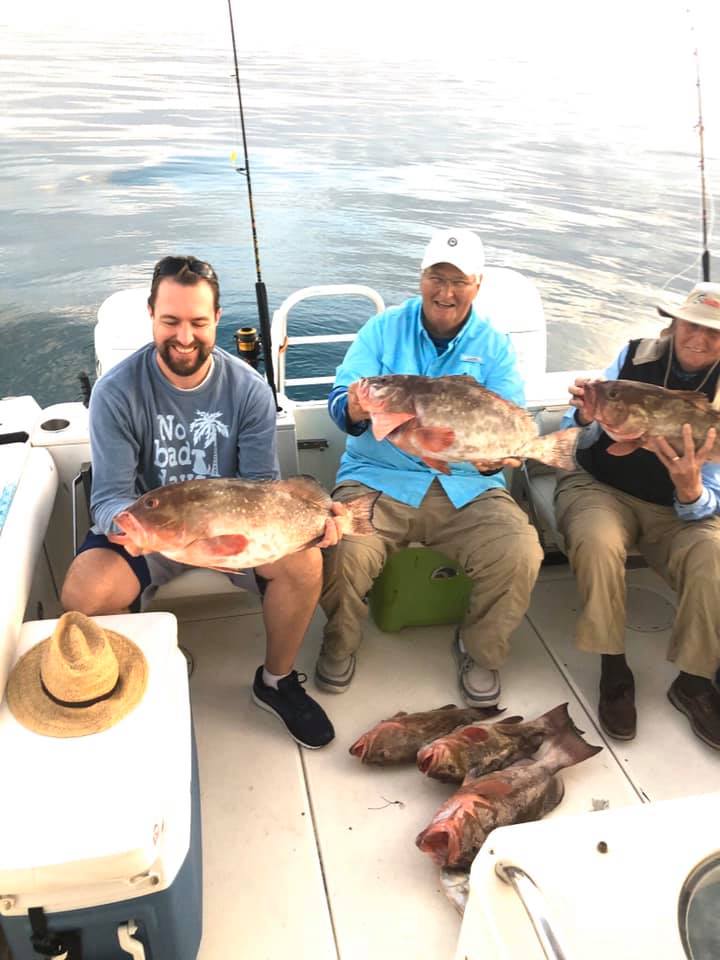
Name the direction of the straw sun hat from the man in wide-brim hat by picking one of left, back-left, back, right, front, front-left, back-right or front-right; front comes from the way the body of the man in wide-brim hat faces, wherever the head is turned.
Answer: front-right

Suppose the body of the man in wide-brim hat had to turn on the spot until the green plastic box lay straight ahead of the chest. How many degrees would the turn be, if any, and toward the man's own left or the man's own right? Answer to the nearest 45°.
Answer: approximately 90° to the man's own right

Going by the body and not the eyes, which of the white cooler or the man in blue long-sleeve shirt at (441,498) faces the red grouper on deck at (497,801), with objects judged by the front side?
the man in blue long-sleeve shirt
